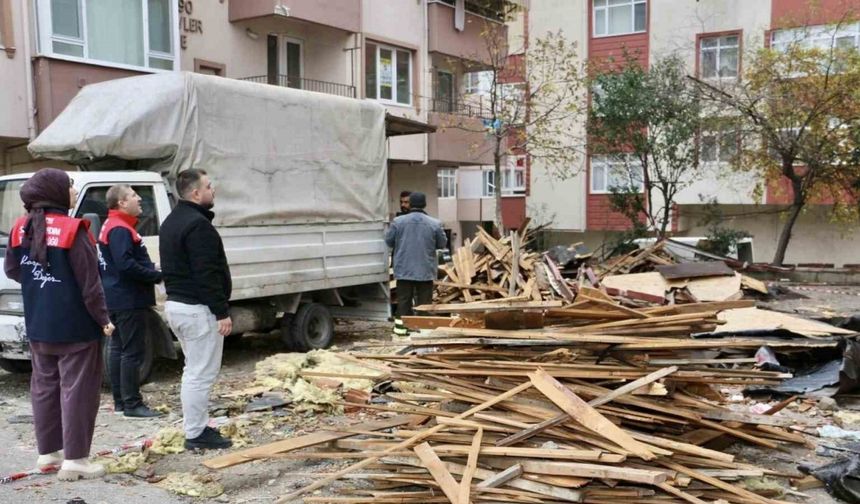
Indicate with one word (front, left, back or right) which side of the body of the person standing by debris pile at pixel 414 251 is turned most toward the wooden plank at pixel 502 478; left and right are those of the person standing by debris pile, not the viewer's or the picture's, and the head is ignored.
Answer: back

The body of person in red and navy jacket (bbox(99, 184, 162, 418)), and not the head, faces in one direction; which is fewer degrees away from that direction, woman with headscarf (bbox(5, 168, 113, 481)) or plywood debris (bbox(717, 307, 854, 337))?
the plywood debris

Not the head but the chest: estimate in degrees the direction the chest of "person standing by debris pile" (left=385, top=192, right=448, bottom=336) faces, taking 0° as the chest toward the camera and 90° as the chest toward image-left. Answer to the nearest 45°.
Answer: approximately 180°

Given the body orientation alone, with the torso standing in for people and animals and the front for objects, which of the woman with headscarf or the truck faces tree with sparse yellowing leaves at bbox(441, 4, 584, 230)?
the woman with headscarf

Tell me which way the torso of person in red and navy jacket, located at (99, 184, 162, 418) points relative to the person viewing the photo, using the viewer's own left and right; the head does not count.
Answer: facing to the right of the viewer

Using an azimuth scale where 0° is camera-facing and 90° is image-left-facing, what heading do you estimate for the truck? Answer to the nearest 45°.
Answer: approximately 45°

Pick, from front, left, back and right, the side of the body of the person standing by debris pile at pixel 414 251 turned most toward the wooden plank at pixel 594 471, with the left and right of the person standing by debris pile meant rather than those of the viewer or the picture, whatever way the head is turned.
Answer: back

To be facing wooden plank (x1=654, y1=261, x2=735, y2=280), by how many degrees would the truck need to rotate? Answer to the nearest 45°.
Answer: approximately 135° to its left

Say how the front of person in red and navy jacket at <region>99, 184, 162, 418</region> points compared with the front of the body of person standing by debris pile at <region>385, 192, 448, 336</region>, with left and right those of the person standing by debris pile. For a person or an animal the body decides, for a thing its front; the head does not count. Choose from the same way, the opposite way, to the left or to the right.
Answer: to the right

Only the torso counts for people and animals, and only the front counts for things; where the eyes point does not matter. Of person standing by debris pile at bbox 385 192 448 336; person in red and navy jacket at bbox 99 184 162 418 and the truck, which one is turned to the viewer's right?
the person in red and navy jacket

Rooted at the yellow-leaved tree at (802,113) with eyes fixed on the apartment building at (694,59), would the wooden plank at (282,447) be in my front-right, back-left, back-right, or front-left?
back-left

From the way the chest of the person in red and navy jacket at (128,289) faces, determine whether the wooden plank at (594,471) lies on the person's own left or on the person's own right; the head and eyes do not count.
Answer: on the person's own right

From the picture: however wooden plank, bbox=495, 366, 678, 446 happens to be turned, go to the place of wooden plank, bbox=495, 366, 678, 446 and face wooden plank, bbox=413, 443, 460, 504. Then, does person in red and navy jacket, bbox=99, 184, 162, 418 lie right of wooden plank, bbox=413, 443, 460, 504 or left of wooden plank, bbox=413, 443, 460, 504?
right
